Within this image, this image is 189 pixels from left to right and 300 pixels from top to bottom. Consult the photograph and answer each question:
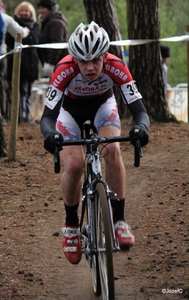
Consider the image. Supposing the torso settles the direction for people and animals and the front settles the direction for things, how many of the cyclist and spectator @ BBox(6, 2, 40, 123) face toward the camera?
2

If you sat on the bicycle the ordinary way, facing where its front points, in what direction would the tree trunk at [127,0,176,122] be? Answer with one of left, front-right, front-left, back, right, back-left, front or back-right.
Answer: back

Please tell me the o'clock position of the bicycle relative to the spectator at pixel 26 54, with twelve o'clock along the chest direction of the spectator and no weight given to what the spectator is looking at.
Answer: The bicycle is roughly at 12 o'clock from the spectator.

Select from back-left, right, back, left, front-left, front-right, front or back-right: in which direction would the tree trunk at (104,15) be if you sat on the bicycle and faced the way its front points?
back

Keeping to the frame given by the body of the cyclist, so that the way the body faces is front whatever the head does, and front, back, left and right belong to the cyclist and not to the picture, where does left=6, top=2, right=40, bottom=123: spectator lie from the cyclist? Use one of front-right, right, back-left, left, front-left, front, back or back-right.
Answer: back

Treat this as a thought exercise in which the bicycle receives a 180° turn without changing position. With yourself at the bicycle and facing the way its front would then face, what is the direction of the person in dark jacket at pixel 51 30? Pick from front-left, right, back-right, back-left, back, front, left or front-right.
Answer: front

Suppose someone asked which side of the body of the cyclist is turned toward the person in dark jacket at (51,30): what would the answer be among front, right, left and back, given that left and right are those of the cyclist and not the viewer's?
back

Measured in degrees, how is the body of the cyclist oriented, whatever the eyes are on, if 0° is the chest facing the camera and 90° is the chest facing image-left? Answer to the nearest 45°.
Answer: approximately 0°

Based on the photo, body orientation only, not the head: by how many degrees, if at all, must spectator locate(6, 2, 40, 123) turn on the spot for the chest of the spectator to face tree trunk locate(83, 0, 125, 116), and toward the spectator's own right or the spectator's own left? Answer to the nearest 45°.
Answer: approximately 90° to the spectator's own left
